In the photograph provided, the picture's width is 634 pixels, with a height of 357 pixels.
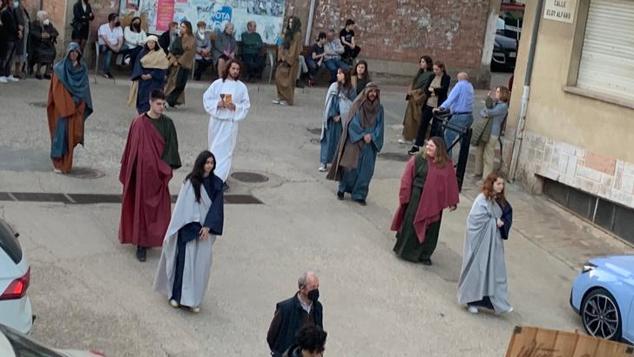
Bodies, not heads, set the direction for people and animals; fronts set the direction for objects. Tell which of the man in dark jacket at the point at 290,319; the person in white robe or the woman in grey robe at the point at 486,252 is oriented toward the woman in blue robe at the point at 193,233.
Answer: the person in white robe

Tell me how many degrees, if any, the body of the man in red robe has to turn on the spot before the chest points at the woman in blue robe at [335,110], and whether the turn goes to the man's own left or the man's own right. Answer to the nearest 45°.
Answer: approximately 90° to the man's own left

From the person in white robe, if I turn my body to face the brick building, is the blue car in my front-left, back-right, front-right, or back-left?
back-right

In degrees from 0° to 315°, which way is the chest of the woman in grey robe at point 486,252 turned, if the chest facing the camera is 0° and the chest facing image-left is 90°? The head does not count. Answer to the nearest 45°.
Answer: approximately 315°

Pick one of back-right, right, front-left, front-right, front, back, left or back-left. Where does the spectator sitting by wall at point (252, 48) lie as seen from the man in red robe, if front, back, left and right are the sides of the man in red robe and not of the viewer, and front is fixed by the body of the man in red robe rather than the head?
back-left

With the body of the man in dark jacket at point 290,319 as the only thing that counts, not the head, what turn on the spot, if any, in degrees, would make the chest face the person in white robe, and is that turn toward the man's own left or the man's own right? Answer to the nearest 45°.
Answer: approximately 135° to the man's own left

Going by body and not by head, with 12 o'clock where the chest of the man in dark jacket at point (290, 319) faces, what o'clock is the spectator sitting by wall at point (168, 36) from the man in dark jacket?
The spectator sitting by wall is roughly at 7 o'clock from the man in dark jacket.

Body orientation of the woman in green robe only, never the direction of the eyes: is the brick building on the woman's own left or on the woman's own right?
on the woman's own right

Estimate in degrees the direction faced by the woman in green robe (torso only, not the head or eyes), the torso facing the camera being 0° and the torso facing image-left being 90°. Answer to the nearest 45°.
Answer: approximately 45°

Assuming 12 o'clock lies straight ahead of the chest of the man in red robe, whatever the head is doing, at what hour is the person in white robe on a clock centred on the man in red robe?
The person in white robe is roughly at 8 o'clock from the man in red robe.

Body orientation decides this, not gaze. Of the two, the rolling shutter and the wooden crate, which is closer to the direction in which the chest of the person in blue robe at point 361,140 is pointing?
the wooden crate

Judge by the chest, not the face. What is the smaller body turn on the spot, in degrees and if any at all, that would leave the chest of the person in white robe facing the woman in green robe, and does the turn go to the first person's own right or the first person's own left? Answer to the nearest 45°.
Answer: approximately 45° to the first person's own left

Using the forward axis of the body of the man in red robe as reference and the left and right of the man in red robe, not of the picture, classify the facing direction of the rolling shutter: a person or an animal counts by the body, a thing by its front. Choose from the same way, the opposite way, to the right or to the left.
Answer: to the right

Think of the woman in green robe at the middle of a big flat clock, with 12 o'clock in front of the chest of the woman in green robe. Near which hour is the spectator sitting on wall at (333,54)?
The spectator sitting on wall is roughly at 4 o'clock from the woman in green robe.

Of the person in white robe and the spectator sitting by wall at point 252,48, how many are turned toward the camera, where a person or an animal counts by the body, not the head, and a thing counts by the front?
2
